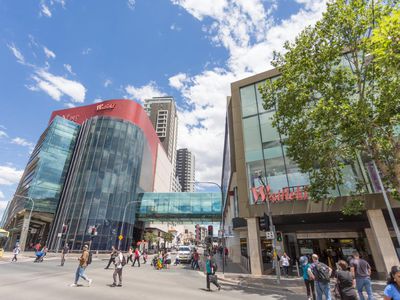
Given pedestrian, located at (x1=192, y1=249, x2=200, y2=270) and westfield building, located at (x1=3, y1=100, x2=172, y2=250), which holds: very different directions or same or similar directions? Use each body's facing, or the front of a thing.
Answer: very different directions

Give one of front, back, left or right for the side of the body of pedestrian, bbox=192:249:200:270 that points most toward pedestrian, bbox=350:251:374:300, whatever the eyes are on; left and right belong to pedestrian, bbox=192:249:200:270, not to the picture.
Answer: back

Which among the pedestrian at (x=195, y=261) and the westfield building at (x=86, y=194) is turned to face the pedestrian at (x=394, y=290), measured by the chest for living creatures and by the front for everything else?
the westfield building

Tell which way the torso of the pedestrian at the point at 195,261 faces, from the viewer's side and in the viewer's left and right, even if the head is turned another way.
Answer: facing away from the viewer

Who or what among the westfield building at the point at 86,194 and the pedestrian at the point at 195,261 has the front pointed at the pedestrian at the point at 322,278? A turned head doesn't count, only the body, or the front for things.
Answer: the westfield building

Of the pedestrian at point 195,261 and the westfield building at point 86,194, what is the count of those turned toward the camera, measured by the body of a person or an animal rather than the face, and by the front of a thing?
1

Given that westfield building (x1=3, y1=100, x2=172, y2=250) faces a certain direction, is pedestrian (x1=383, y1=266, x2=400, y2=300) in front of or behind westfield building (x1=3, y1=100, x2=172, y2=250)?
in front

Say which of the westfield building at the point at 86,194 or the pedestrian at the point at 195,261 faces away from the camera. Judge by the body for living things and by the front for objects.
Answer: the pedestrian

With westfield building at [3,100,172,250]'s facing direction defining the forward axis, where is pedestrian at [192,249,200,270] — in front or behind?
in front

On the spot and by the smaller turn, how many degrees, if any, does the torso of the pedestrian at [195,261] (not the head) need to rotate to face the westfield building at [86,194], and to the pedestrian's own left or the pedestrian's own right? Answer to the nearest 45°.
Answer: approximately 45° to the pedestrian's own left
